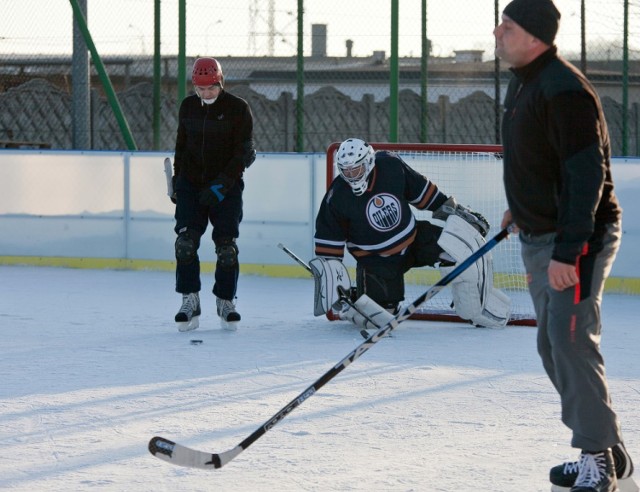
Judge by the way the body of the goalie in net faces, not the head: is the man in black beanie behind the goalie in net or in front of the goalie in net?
in front

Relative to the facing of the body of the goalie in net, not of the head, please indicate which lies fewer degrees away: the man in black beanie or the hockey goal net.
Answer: the man in black beanie

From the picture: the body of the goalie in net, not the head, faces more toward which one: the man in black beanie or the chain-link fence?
the man in black beanie

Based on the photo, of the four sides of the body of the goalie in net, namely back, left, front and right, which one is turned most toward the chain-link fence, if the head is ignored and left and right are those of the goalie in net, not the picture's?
back

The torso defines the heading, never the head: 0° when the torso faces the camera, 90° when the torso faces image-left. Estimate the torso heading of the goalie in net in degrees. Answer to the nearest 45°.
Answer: approximately 0°

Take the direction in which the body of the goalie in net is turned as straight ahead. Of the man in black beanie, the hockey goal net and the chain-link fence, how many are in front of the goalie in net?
1

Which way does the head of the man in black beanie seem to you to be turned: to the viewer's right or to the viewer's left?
to the viewer's left

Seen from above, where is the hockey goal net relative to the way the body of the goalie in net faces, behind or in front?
behind
